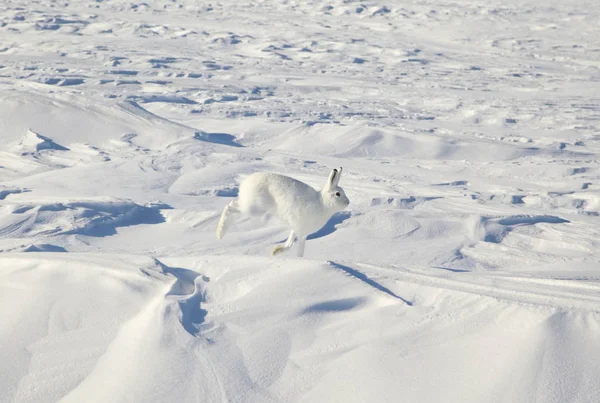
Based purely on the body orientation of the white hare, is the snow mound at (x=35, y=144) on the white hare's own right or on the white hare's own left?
on the white hare's own left

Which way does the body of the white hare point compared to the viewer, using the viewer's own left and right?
facing to the right of the viewer

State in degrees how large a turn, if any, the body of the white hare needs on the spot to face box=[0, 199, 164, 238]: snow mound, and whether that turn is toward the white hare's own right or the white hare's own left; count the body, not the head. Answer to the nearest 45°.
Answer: approximately 135° to the white hare's own left
